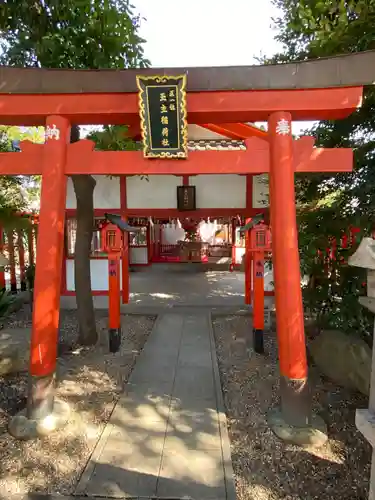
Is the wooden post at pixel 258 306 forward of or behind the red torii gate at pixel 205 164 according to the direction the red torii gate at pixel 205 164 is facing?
behind

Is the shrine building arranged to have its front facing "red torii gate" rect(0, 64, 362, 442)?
yes

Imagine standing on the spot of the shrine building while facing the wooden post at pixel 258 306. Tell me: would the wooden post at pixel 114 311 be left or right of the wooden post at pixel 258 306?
right

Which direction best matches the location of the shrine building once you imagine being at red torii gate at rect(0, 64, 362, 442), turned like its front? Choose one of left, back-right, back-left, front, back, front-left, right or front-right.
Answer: back

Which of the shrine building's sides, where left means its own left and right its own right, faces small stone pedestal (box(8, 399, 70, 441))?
front

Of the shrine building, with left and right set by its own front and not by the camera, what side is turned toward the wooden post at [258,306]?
front

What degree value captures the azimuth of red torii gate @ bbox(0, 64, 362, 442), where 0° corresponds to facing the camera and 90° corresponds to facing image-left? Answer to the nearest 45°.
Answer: approximately 0°

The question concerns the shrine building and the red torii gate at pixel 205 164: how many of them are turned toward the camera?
2

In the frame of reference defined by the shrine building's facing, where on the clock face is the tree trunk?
The tree trunk is roughly at 1 o'clock from the shrine building.

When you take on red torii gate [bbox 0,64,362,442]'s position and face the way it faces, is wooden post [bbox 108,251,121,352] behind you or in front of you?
behind
